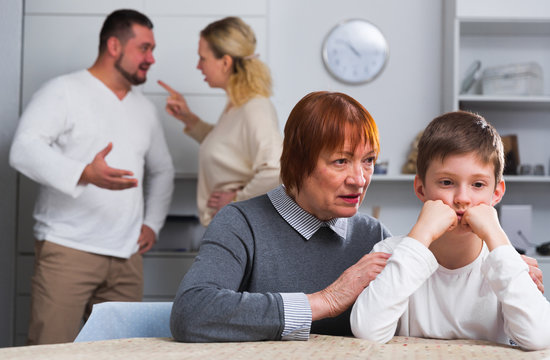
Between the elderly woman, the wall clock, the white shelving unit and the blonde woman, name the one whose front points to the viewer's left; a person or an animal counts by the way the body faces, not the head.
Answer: the blonde woman

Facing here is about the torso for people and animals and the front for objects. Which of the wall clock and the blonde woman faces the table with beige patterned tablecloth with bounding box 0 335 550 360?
the wall clock

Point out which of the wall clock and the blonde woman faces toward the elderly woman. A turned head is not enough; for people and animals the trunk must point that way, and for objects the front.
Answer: the wall clock

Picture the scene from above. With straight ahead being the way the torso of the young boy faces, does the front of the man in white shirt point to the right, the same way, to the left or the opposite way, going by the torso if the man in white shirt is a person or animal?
to the left

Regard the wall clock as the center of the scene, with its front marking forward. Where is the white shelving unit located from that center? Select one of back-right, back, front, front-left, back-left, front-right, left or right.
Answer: left

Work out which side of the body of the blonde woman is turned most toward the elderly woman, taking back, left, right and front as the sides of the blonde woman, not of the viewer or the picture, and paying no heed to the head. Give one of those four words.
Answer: left

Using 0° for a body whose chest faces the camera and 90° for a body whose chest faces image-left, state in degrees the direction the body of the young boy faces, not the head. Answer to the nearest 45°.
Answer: approximately 0°

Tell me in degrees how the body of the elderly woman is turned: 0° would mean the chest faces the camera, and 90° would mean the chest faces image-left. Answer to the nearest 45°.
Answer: approximately 315°

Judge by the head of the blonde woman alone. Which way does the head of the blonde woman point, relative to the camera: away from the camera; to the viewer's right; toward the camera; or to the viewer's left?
to the viewer's left

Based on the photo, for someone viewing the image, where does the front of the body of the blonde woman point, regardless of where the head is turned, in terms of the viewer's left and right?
facing to the left of the viewer

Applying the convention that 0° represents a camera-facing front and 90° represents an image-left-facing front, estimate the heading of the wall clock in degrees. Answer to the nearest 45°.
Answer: approximately 0°
